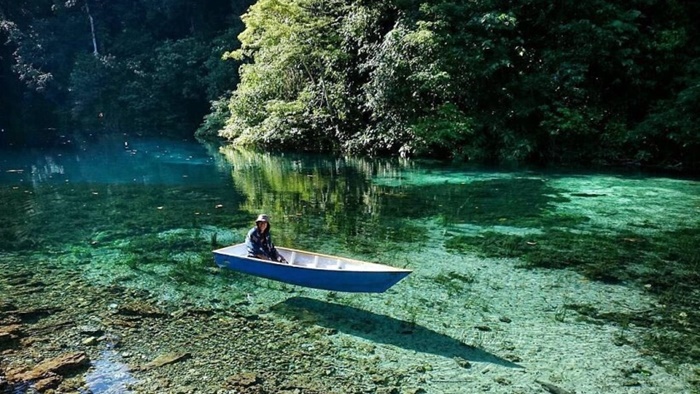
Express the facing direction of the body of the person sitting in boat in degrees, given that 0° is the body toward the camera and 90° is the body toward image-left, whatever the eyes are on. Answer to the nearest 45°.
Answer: approximately 315°
